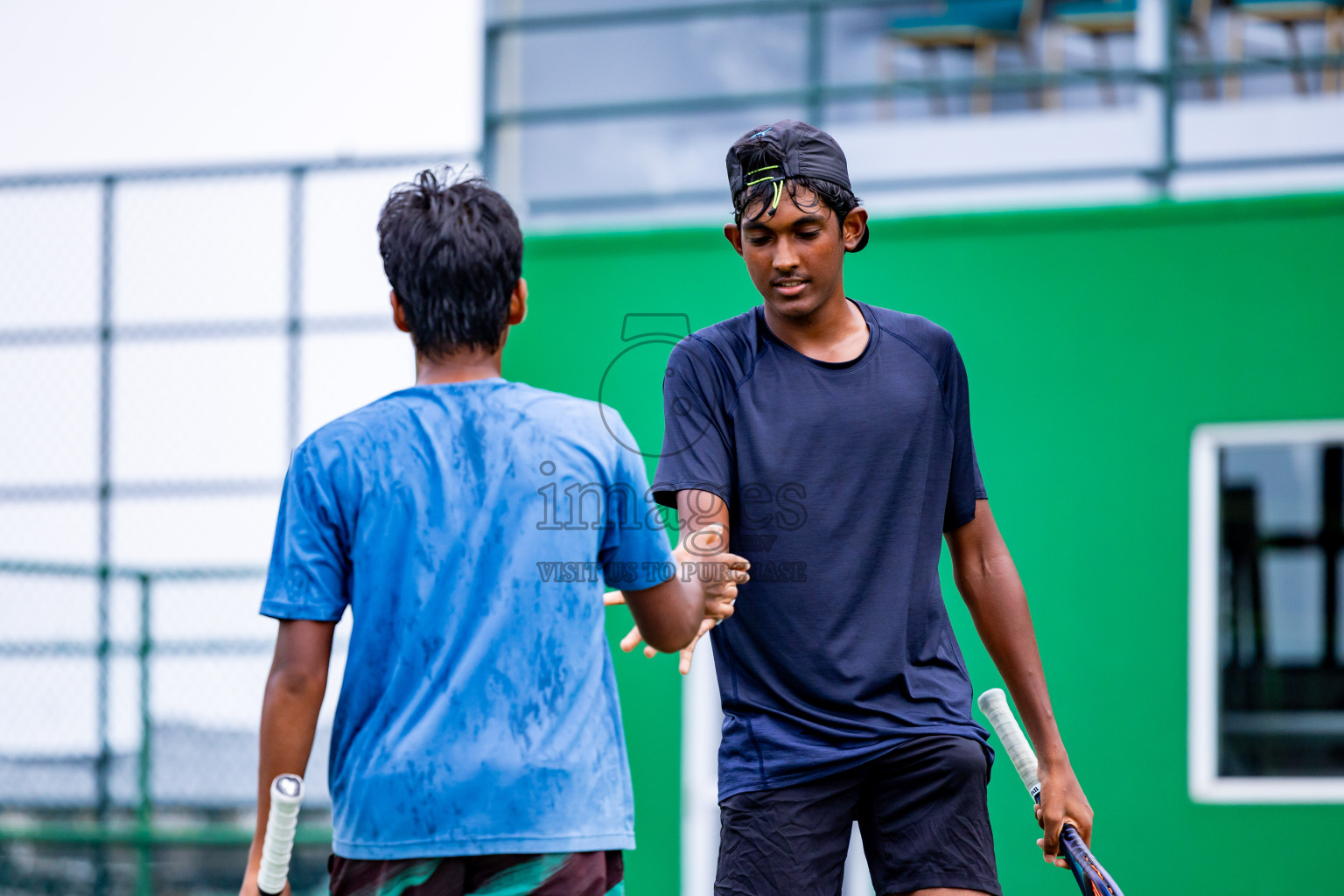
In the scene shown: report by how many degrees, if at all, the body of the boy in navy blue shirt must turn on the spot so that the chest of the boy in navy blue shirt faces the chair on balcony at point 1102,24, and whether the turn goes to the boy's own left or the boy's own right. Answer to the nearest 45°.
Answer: approximately 180°

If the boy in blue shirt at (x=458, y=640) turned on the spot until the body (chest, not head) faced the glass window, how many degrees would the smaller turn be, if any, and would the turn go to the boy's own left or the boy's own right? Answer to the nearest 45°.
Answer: approximately 45° to the boy's own right

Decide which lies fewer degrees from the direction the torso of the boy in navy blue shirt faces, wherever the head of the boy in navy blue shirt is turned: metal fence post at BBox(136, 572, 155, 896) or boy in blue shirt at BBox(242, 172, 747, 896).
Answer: the boy in blue shirt

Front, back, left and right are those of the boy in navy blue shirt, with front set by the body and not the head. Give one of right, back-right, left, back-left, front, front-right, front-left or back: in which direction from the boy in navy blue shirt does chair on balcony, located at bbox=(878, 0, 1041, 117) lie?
back

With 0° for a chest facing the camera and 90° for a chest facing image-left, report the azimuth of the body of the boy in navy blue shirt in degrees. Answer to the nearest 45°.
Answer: approximately 0°

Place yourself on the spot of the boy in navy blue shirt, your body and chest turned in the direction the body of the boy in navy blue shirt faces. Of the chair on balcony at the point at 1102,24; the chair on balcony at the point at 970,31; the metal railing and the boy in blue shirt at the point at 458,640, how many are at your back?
3

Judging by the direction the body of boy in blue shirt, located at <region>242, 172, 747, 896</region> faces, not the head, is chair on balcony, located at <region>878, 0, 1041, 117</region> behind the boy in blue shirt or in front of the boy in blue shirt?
in front

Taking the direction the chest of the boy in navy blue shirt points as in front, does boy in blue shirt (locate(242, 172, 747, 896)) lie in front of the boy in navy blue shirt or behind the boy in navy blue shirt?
in front

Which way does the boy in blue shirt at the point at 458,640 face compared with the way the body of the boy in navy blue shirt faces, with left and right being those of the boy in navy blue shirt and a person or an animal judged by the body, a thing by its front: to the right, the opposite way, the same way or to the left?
the opposite way

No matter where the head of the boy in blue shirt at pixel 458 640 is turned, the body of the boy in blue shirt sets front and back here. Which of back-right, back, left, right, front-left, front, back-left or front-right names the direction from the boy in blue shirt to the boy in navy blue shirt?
front-right

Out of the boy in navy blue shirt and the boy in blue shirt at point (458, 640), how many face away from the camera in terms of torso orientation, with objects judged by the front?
1

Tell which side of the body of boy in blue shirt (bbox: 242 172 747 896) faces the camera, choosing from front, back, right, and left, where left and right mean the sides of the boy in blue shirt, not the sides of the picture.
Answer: back
